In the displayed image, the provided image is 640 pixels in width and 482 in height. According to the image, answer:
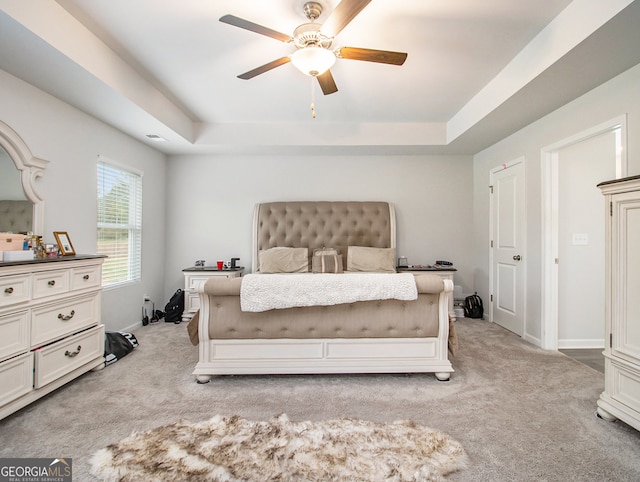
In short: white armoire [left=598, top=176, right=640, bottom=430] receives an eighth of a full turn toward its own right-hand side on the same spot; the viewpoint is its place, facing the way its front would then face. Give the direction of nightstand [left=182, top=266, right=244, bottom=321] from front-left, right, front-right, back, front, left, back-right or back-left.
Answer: front

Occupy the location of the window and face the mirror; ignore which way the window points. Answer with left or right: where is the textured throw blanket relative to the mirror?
left

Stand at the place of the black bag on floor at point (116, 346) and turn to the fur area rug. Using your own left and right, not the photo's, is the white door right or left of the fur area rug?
left

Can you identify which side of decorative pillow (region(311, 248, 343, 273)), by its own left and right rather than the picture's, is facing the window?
right

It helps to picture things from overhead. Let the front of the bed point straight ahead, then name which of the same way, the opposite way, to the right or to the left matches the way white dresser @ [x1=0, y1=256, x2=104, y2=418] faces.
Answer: to the left

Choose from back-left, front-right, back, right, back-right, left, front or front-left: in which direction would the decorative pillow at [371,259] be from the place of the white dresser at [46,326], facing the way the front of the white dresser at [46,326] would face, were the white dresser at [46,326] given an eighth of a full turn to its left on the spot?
front

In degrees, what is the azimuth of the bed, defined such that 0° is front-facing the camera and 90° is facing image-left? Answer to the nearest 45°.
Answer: approximately 0°

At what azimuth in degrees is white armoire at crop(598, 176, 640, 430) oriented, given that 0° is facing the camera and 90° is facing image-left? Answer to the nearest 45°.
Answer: approximately 45°

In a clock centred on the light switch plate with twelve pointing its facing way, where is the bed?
The bed is roughly at 1 o'clock from the light switch plate.

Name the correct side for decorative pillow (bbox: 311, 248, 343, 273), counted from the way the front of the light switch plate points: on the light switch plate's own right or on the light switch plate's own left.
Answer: on the light switch plate's own right

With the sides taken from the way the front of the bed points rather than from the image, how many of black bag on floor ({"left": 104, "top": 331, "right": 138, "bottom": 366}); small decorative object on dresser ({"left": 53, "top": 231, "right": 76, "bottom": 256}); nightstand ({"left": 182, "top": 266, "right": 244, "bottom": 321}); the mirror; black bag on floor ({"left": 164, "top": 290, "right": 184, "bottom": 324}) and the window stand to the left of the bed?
0

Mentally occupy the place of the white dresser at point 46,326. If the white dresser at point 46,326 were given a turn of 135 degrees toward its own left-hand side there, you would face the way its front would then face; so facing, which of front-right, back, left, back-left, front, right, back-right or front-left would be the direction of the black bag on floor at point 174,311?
front-right

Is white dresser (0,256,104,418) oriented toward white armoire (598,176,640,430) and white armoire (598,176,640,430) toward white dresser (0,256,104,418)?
yes

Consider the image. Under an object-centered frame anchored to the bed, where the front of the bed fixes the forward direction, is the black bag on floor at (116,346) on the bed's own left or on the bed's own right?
on the bed's own right

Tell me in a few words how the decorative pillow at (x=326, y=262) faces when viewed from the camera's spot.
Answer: facing the viewer

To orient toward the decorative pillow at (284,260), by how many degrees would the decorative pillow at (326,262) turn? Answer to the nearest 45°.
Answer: approximately 90° to its right

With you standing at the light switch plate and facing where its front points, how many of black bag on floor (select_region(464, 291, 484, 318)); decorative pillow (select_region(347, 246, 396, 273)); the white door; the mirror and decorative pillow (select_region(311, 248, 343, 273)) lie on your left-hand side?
0

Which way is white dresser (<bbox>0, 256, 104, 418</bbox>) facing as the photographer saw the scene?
facing the viewer and to the right of the viewer
